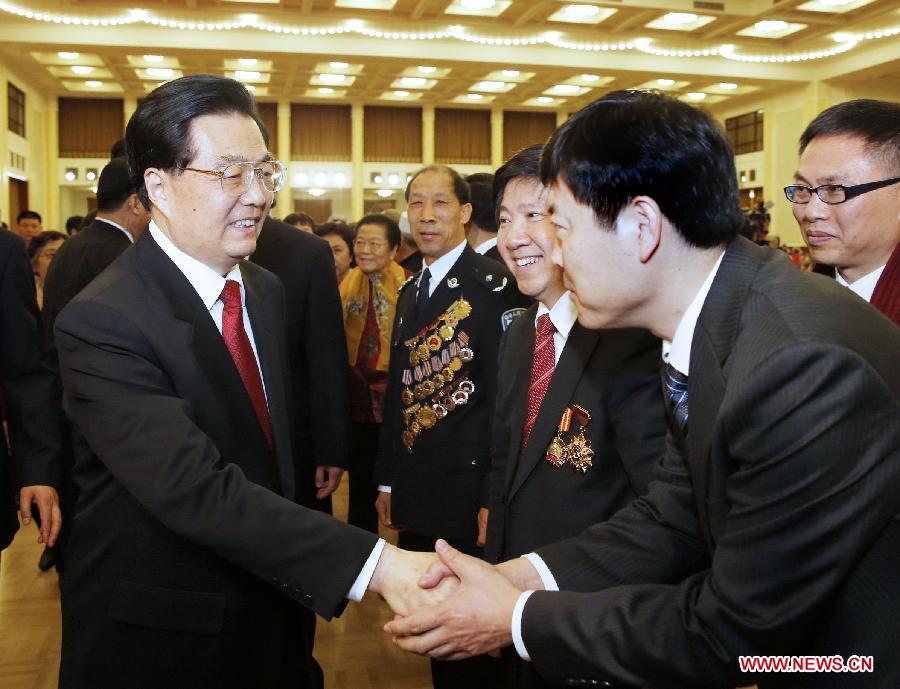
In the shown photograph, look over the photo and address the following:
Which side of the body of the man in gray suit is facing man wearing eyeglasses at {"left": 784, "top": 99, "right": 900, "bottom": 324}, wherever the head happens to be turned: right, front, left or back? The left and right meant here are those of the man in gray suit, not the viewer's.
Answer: right

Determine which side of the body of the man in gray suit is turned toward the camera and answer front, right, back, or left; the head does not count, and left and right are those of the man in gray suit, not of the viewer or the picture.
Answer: left

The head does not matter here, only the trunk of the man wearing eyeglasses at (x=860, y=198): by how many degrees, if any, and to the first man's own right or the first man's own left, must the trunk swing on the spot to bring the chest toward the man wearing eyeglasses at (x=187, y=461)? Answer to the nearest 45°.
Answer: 0° — they already face them

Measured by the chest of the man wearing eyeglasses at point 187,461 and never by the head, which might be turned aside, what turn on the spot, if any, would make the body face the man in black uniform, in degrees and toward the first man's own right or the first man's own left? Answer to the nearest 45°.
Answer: approximately 90° to the first man's own left

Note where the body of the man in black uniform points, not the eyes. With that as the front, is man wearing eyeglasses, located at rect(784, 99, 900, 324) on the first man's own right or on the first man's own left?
on the first man's own left

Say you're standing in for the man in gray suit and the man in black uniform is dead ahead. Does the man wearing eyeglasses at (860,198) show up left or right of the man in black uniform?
right

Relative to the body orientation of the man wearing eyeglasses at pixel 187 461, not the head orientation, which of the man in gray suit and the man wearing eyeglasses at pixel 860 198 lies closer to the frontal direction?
the man in gray suit

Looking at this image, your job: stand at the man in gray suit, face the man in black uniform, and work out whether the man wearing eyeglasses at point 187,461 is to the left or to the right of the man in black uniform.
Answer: left

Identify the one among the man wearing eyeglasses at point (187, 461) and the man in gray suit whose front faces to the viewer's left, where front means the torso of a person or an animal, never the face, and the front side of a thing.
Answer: the man in gray suit

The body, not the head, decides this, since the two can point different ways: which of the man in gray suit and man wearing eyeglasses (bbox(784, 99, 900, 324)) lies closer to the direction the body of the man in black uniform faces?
the man in gray suit

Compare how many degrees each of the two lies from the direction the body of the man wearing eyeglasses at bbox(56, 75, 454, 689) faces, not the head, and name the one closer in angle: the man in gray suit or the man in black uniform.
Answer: the man in gray suit

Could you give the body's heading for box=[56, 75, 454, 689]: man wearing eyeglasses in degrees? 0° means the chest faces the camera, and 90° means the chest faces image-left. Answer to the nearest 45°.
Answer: approximately 315°

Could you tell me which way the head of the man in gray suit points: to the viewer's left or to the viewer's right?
to the viewer's left

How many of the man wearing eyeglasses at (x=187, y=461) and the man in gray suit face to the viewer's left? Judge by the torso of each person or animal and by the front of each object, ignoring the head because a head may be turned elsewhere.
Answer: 1
